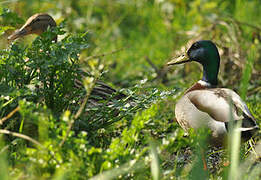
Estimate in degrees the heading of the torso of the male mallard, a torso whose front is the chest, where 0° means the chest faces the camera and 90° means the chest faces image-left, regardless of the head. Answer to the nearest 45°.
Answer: approximately 90°
